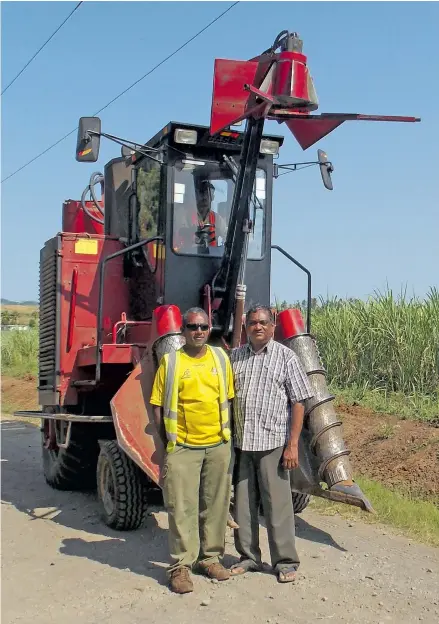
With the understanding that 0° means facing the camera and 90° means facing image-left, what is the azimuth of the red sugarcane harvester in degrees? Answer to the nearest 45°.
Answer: approximately 315°

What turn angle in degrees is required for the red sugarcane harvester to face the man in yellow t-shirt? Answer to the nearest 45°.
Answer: approximately 45° to its right

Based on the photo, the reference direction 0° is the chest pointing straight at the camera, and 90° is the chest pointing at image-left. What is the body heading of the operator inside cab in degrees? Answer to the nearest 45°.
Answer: approximately 0°
